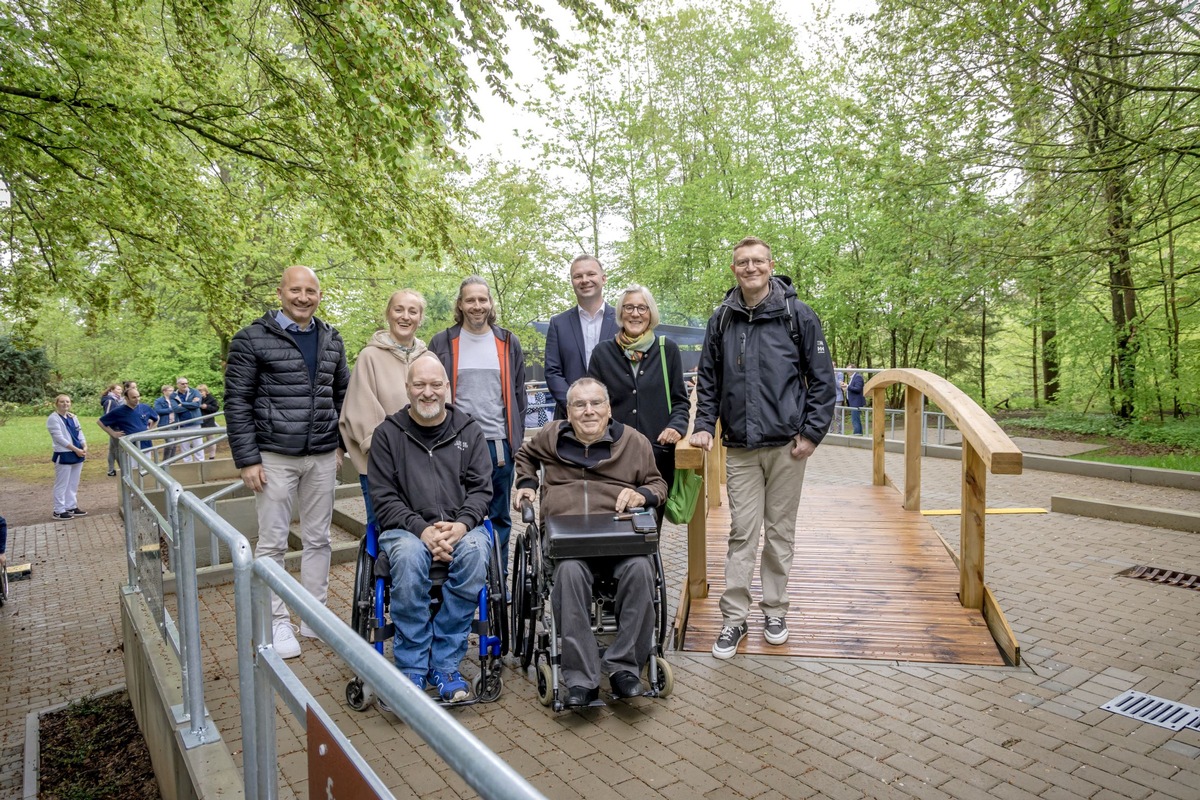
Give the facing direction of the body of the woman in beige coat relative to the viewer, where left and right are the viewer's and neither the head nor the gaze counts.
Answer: facing the viewer and to the right of the viewer

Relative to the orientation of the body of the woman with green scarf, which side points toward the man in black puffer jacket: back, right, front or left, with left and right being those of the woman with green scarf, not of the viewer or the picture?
right

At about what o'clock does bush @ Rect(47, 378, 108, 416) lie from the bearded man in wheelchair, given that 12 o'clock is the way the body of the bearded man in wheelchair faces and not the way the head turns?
The bush is roughly at 5 o'clock from the bearded man in wheelchair.

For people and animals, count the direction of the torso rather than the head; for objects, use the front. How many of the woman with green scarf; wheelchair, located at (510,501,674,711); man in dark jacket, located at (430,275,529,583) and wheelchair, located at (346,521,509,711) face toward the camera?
4

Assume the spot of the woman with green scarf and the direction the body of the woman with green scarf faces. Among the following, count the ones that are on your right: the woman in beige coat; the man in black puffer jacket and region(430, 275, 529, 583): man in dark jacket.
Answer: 3

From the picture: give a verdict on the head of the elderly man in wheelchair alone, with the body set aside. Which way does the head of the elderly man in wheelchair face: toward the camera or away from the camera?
toward the camera

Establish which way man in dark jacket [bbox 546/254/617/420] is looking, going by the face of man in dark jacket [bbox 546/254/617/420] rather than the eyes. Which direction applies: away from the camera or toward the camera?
toward the camera

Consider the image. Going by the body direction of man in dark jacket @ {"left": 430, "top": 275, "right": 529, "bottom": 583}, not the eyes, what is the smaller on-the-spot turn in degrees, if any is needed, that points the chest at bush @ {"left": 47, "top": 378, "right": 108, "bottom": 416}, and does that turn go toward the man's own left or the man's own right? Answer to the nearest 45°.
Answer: approximately 135° to the man's own right

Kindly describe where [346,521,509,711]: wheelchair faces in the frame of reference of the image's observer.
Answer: facing the viewer

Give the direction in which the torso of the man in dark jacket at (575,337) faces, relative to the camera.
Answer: toward the camera

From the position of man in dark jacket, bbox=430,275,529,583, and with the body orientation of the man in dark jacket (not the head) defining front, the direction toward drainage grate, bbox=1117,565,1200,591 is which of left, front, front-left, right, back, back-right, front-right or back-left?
left

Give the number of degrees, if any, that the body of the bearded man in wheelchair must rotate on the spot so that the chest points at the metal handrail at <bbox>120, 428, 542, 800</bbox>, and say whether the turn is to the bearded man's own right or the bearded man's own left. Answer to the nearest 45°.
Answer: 0° — they already face it

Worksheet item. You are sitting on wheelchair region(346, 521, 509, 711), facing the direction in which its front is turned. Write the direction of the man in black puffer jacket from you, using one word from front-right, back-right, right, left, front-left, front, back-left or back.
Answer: back-right

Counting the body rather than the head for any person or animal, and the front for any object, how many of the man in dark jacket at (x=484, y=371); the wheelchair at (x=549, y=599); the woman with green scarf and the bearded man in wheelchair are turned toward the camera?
4

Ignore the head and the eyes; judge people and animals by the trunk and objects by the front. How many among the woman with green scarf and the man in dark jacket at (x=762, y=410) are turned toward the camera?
2

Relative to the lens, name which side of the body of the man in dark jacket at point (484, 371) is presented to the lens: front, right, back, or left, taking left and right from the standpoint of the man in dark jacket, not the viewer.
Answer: front
